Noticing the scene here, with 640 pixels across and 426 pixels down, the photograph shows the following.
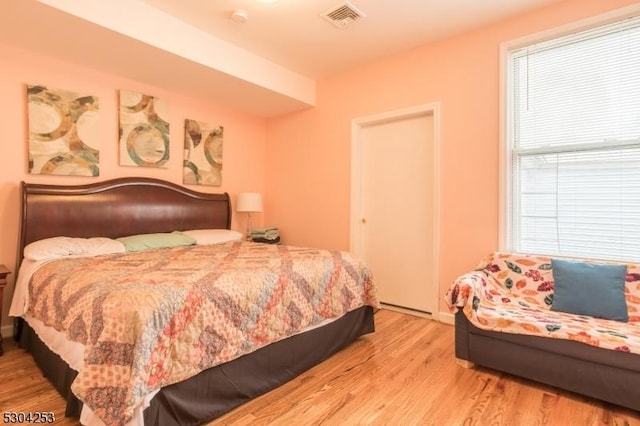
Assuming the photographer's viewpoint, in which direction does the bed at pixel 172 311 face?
facing the viewer and to the right of the viewer

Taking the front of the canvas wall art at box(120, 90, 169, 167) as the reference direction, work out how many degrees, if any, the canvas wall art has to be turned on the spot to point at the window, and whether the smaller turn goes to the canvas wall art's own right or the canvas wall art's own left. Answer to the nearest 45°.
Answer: approximately 45° to the canvas wall art's own left

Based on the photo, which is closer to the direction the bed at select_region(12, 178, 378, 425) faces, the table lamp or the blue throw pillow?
the blue throw pillow

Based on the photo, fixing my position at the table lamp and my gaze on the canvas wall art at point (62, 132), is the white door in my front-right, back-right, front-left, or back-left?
back-left

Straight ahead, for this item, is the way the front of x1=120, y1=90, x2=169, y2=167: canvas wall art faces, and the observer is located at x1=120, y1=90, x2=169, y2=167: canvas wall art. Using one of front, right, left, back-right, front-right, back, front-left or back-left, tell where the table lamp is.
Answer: left

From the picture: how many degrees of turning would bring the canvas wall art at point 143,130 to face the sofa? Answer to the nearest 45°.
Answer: approximately 45° to its left

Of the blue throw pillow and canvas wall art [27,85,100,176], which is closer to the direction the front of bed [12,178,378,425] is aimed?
the blue throw pillow

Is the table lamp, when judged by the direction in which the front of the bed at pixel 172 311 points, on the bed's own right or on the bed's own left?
on the bed's own left

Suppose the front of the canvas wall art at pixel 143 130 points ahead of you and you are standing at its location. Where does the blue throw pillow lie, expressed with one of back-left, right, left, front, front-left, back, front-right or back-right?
front-left

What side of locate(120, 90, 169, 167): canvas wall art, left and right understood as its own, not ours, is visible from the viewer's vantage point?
front

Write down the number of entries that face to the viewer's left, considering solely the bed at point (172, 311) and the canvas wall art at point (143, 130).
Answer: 0
